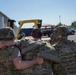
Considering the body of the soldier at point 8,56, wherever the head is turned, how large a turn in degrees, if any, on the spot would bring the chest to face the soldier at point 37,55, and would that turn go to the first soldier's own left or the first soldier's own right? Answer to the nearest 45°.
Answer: approximately 45° to the first soldier's own right

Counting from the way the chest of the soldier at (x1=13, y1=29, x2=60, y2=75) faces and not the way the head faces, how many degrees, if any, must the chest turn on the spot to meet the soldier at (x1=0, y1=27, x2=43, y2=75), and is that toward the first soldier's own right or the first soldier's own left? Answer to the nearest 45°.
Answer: approximately 90° to the first soldier's own left

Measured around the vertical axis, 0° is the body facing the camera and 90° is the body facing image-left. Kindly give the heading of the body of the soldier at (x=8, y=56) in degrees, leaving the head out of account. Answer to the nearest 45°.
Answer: approximately 225°

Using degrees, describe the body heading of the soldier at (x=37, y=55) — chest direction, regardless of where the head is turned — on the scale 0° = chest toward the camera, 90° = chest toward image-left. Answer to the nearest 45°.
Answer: approximately 180°

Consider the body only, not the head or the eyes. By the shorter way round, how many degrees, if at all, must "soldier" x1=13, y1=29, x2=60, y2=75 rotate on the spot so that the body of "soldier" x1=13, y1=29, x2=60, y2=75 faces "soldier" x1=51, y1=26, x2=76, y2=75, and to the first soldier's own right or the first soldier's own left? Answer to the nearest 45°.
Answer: approximately 45° to the first soldier's own right
